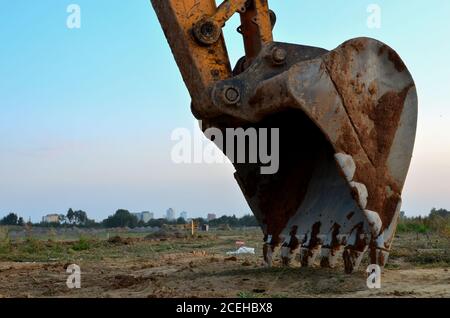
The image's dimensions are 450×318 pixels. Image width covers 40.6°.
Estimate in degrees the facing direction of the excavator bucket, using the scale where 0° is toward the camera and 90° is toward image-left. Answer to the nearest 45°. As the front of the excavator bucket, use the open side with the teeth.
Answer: approximately 45°
